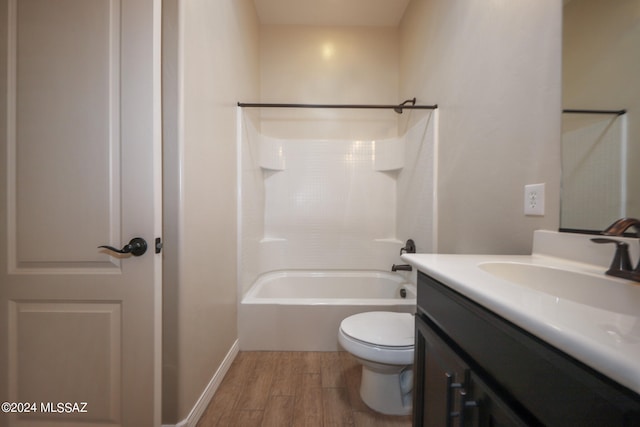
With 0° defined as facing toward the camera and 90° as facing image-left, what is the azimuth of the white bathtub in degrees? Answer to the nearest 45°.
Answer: approximately 0°

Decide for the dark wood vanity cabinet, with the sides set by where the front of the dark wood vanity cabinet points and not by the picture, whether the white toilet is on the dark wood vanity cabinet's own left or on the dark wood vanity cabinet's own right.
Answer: on the dark wood vanity cabinet's own right

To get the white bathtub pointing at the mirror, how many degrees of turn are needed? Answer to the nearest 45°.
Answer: approximately 45° to its left

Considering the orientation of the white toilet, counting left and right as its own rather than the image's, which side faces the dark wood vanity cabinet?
left

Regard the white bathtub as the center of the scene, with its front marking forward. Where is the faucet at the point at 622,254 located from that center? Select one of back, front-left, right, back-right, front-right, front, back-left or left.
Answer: front-left

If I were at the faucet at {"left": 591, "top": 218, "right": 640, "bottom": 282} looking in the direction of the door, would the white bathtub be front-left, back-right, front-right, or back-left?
front-right

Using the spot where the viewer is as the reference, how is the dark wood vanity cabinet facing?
facing the viewer and to the left of the viewer

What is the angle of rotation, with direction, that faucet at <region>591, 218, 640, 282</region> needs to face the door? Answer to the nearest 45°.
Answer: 0° — it already faces it

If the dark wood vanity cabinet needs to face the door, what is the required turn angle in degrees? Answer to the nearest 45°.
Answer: approximately 45° to its right

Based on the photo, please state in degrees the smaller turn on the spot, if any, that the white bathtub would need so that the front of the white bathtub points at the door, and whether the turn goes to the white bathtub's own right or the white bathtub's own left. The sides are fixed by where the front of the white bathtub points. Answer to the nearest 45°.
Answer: approximately 45° to the white bathtub's own right
